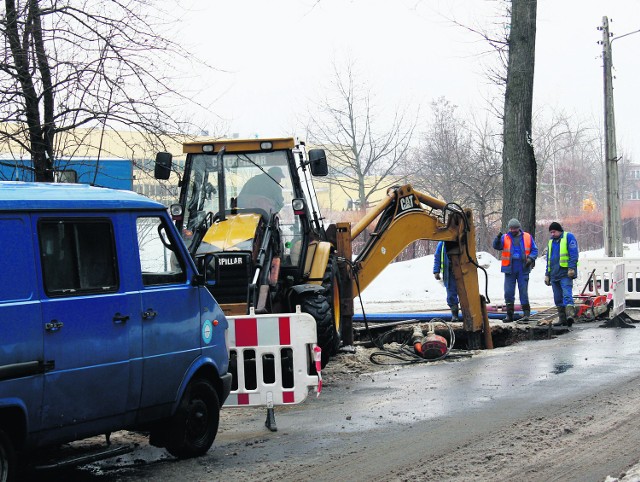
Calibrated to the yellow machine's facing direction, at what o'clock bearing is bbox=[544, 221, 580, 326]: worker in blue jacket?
The worker in blue jacket is roughly at 6 o'clock from the yellow machine.

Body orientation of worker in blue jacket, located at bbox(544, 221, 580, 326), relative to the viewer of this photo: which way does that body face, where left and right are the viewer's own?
facing the viewer and to the left of the viewer

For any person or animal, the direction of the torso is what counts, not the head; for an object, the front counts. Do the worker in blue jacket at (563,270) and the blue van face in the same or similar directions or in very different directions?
very different directions

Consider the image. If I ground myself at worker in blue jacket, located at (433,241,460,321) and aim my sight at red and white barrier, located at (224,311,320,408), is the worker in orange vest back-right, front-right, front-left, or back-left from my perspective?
back-left

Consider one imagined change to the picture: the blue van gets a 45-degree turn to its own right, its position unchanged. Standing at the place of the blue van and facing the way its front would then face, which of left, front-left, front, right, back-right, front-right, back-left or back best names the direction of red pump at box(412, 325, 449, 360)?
front-left

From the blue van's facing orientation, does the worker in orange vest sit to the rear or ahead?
ahead

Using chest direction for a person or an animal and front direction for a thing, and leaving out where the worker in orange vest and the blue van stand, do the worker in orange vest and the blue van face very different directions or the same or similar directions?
very different directions

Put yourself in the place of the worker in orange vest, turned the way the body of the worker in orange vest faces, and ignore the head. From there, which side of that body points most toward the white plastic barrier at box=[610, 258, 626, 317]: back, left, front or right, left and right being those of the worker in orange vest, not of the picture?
left

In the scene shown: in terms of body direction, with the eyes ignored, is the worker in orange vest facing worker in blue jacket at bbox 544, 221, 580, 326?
no

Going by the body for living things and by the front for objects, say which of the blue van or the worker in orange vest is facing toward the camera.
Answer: the worker in orange vest

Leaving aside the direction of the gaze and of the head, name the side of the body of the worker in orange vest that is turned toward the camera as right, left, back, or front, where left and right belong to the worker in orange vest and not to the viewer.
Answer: front

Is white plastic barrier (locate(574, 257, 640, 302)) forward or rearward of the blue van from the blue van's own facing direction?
forward

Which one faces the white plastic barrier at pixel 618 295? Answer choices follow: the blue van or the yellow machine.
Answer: the blue van

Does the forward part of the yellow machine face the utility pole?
no

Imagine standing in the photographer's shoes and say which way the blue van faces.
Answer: facing away from the viewer and to the right of the viewer

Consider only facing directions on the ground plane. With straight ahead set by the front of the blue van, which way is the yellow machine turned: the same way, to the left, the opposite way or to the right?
the opposite way

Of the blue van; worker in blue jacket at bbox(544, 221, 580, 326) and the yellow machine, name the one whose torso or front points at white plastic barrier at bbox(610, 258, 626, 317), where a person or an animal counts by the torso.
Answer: the blue van
